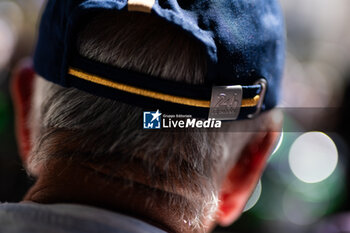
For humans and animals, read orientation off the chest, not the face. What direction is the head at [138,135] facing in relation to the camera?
away from the camera
